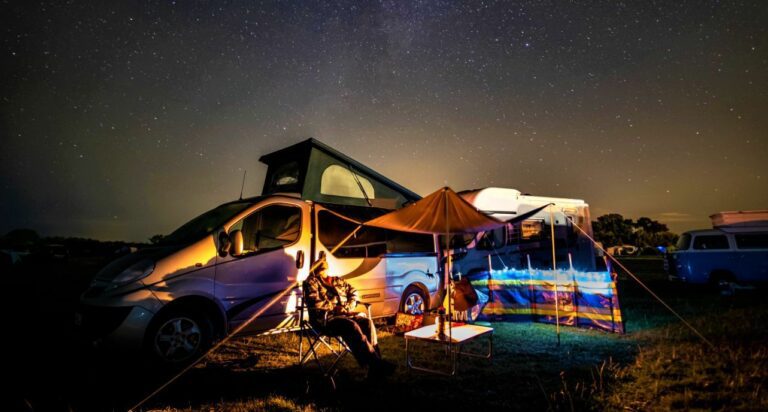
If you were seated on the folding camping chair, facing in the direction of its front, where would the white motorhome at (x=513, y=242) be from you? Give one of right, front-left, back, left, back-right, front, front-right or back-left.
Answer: left

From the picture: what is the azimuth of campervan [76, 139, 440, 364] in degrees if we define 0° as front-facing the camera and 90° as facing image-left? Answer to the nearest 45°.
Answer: approximately 45°

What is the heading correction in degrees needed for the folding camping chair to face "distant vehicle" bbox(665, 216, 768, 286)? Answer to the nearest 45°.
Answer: approximately 90° to its left

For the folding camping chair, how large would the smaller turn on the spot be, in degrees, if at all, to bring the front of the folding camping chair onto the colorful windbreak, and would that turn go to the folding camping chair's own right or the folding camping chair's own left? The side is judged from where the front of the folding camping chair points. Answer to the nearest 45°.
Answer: approximately 90° to the folding camping chair's own left

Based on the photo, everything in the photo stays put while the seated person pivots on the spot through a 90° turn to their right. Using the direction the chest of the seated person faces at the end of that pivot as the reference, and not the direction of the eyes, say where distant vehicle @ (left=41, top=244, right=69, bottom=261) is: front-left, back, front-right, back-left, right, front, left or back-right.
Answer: right

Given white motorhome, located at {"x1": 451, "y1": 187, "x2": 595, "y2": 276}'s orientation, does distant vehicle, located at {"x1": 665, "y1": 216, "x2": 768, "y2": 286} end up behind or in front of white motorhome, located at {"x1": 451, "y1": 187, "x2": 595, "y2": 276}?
behind

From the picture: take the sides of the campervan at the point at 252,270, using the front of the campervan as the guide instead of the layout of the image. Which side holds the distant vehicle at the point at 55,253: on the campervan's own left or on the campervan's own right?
on the campervan's own right

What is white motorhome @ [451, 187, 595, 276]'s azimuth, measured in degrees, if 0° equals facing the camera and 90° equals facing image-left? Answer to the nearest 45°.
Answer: approximately 45°

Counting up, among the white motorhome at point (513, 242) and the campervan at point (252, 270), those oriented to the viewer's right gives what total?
0
